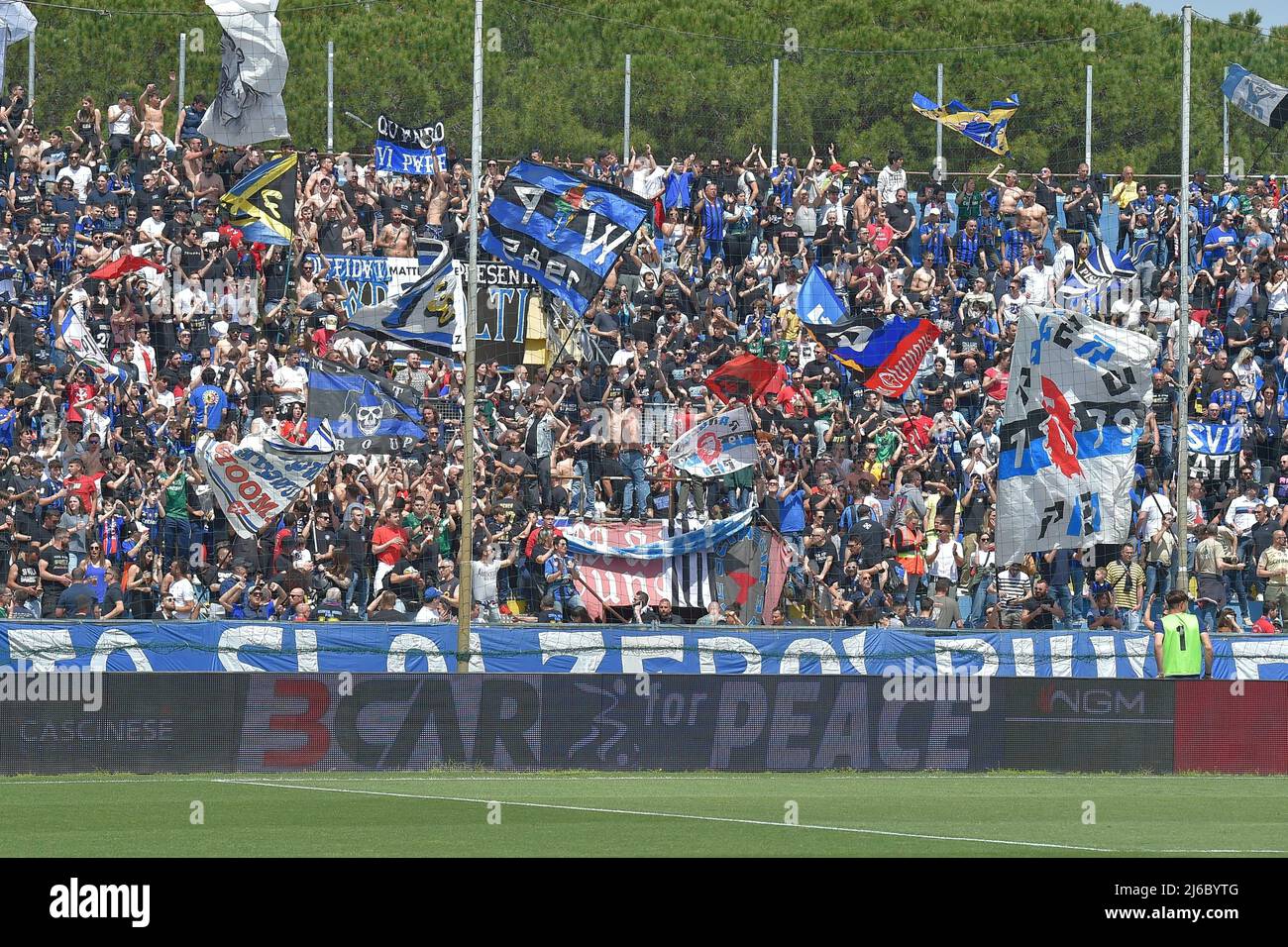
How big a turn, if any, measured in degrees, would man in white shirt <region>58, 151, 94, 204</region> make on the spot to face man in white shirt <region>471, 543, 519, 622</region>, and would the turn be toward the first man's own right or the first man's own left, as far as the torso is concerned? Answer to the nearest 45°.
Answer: approximately 45° to the first man's own left

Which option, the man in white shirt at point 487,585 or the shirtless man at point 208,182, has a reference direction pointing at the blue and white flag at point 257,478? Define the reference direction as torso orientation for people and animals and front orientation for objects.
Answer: the shirtless man

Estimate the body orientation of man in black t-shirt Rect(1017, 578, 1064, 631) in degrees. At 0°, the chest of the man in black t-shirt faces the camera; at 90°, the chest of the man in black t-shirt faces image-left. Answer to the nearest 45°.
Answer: approximately 0°

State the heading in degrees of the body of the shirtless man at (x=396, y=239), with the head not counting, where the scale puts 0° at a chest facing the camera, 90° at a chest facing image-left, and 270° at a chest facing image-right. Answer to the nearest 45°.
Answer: approximately 0°

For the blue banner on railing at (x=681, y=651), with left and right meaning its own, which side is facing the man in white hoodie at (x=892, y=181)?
back

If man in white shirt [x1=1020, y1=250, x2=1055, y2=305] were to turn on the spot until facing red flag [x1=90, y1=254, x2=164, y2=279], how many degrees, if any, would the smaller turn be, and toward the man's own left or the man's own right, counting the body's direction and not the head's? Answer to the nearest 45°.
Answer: approximately 90° to the man's own right

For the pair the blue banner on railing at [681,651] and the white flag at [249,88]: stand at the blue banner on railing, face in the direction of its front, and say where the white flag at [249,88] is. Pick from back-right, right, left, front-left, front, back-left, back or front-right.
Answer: back-right

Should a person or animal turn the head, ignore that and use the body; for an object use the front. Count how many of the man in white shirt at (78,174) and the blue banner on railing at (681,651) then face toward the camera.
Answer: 2
